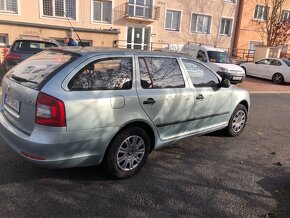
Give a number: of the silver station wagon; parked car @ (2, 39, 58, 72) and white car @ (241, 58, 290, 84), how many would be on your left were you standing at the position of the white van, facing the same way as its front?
1

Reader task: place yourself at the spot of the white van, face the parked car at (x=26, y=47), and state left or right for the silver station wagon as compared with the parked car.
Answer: left

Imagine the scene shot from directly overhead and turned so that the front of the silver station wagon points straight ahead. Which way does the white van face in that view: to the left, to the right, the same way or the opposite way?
to the right

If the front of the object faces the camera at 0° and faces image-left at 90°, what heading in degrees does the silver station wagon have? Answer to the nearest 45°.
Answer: approximately 225°

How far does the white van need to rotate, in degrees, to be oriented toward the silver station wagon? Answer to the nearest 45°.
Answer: approximately 45° to its right

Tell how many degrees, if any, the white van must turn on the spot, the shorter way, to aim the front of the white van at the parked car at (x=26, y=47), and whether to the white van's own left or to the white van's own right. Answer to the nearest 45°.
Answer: approximately 90° to the white van's own right

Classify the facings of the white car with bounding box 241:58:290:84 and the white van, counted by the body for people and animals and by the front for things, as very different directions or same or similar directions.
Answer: very different directions

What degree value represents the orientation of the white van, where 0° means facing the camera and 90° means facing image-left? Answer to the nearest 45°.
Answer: approximately 315°

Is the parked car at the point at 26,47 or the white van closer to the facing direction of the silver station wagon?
the white van

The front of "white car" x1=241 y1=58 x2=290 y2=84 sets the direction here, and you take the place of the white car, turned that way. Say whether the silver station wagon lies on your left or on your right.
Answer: on your left

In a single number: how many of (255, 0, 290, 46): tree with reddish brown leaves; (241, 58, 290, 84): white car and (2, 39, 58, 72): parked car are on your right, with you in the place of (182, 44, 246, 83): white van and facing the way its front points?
1

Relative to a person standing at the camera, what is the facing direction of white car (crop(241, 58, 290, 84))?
facing away from the viewer and to the left of the viewer
